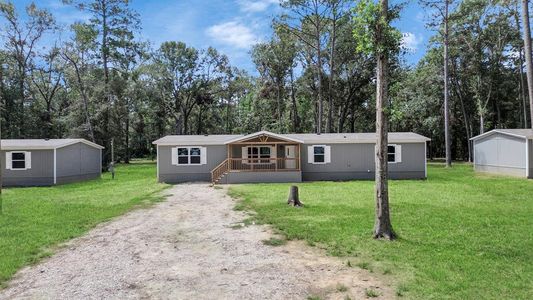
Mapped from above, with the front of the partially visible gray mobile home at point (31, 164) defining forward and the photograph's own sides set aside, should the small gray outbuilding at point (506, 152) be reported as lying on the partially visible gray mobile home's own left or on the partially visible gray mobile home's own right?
on the partially visible gray mobile home's own left

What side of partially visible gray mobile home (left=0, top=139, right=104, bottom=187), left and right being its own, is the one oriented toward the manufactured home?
left

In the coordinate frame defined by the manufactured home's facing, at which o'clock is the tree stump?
The tree stump is roughly at 12 o'clock from the manufactured home.

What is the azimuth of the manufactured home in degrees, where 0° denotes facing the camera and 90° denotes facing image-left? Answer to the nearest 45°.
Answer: approximately 0°

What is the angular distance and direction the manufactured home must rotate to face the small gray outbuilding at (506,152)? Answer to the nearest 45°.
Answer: approximately 90° to its left

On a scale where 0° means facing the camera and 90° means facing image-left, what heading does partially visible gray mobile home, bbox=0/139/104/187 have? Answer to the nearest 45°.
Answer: approximately 45°

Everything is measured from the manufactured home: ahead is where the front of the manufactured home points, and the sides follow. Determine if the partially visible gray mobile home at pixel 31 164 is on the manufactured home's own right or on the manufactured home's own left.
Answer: on the manufactured home's own right
